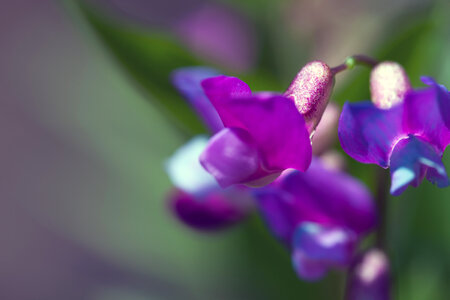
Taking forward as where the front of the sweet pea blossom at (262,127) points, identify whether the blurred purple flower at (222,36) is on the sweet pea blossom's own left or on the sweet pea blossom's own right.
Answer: on the sweet pea blossom's own right

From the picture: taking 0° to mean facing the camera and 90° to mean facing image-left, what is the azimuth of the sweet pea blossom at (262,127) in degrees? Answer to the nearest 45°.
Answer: approximately 45°
